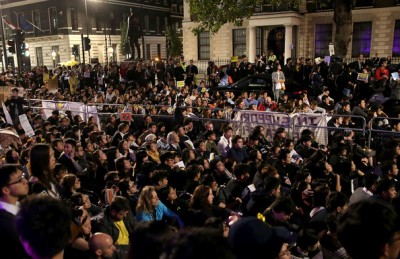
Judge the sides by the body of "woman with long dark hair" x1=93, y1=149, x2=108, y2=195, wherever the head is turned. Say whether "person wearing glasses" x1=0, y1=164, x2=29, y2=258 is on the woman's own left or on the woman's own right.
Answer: on the woman's own right

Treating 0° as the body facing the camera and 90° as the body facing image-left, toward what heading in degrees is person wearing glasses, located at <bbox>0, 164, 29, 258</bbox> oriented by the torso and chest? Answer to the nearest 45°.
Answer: approximately 270°
